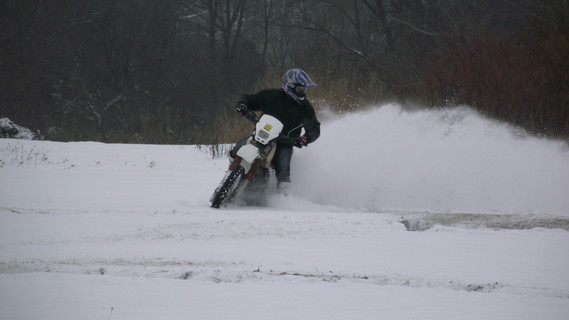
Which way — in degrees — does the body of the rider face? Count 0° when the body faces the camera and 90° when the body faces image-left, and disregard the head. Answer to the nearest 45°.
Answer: approximately 0°

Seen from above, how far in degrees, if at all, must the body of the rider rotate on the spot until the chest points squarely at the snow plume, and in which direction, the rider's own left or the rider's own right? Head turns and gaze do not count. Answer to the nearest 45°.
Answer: approximately 90° to the rider's own left
